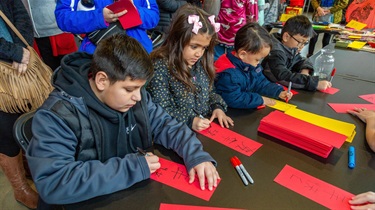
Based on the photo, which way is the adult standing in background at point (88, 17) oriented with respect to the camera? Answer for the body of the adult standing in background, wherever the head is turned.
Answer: toward the camera

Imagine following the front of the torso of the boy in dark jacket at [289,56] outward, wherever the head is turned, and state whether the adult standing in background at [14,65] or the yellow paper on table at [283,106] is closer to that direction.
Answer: the yellow paper on table

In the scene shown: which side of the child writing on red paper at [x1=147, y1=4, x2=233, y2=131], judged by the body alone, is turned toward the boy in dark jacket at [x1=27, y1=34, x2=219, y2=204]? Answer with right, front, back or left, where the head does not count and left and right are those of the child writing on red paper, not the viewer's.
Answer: right

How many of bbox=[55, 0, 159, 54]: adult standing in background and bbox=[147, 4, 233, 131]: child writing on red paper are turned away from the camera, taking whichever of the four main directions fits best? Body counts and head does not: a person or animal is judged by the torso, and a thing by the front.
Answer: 0

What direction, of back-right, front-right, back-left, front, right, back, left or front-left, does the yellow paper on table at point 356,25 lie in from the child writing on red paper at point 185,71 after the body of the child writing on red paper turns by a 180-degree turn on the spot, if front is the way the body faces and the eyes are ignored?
right

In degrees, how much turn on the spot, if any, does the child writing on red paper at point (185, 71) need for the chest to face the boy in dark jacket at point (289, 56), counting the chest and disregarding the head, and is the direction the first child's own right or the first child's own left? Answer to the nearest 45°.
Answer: approximately 90° to the first child's own left

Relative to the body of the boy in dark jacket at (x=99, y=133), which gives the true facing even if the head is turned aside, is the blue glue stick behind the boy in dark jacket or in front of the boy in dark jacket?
in front

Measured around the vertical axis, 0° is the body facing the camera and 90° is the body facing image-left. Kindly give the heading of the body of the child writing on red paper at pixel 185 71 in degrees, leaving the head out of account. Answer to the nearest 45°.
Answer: approximately 315°

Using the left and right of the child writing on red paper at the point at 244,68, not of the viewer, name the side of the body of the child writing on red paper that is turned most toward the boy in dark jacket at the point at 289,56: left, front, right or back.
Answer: left

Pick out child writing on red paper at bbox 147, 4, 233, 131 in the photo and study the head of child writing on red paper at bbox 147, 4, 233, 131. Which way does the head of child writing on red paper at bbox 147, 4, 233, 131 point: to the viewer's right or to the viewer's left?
to the viewer's right

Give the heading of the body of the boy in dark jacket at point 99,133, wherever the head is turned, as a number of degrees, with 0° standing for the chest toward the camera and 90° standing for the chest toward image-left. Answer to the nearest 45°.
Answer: approximately 315°

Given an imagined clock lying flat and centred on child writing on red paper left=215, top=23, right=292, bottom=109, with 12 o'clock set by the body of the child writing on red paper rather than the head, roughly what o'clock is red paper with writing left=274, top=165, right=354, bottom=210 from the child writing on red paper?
The red paper with writing is roughly at 1 o'clock from the child writing on red paper.
